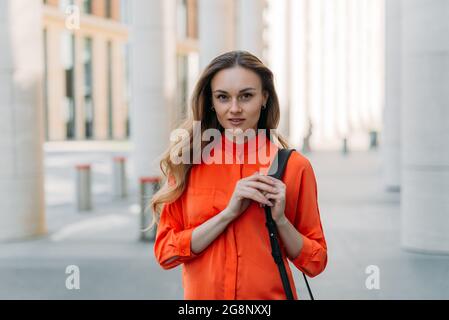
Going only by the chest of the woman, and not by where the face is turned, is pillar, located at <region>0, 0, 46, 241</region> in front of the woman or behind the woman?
behind

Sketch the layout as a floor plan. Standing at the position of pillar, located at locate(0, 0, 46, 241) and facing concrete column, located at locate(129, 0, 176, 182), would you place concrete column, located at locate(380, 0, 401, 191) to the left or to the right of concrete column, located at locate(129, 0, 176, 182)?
right

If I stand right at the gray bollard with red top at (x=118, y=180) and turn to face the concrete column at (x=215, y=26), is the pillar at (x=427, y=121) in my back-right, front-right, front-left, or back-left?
back-right

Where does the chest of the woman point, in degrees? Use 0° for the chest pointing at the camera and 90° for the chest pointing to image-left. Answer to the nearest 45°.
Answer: approximately 0°

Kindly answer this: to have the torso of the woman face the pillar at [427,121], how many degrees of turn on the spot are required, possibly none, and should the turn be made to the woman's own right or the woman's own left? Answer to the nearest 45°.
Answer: approximately 180°

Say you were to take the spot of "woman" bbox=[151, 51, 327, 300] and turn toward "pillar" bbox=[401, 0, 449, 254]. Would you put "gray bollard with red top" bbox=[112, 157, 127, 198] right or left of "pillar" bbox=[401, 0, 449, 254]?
left

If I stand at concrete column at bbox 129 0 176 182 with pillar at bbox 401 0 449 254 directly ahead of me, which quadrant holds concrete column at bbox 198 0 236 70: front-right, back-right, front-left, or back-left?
back-left

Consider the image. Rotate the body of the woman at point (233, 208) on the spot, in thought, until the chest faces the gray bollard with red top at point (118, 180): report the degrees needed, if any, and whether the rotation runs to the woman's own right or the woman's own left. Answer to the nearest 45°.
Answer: approximately 180°

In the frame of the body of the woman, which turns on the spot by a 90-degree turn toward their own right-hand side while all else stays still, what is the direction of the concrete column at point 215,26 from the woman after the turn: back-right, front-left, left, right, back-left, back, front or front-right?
right

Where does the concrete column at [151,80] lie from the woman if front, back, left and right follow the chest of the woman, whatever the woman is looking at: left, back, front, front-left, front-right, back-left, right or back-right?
back
